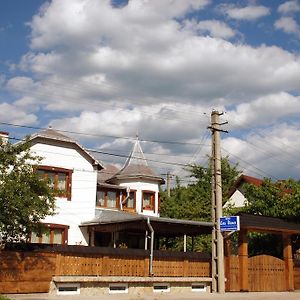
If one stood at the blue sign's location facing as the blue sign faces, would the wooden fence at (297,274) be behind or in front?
behind

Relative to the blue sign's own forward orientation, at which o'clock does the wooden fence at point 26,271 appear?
The wooden fence is roughly at 2 o'clock from the blue sign.

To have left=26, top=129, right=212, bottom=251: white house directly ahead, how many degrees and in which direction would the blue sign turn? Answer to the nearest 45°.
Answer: approximately 135° to its right

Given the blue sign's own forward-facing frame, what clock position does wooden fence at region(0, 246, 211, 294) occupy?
The wooden fence is roughly at 2 o'clock from the blue sign.

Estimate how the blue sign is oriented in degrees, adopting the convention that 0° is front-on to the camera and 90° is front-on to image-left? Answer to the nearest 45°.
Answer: approximately 0°

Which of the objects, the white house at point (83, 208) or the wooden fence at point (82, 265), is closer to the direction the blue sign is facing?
the wooden fence

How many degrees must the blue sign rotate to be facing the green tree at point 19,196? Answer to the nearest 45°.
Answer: approximately 45° to its right
